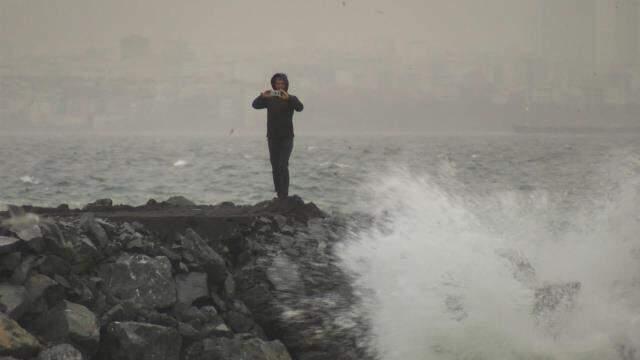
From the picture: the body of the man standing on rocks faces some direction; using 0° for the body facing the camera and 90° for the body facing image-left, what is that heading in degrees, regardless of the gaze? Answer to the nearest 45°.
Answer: approximately 0°

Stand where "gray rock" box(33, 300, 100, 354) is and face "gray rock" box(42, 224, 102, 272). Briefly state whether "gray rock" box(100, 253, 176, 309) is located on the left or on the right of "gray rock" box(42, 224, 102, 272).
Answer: right

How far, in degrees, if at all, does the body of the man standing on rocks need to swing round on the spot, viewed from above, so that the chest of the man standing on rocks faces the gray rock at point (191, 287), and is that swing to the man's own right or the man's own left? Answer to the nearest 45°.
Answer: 0° — they already face it

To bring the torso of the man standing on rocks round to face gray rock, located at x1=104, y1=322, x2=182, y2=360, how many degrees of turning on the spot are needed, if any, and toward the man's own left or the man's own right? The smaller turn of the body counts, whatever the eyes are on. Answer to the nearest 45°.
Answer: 0° — they already face it

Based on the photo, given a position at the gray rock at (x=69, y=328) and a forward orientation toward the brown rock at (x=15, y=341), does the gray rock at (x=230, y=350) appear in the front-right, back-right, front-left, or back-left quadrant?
back-left

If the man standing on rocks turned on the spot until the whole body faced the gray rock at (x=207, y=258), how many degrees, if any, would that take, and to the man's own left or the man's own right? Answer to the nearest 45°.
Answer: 0° — they already face it
